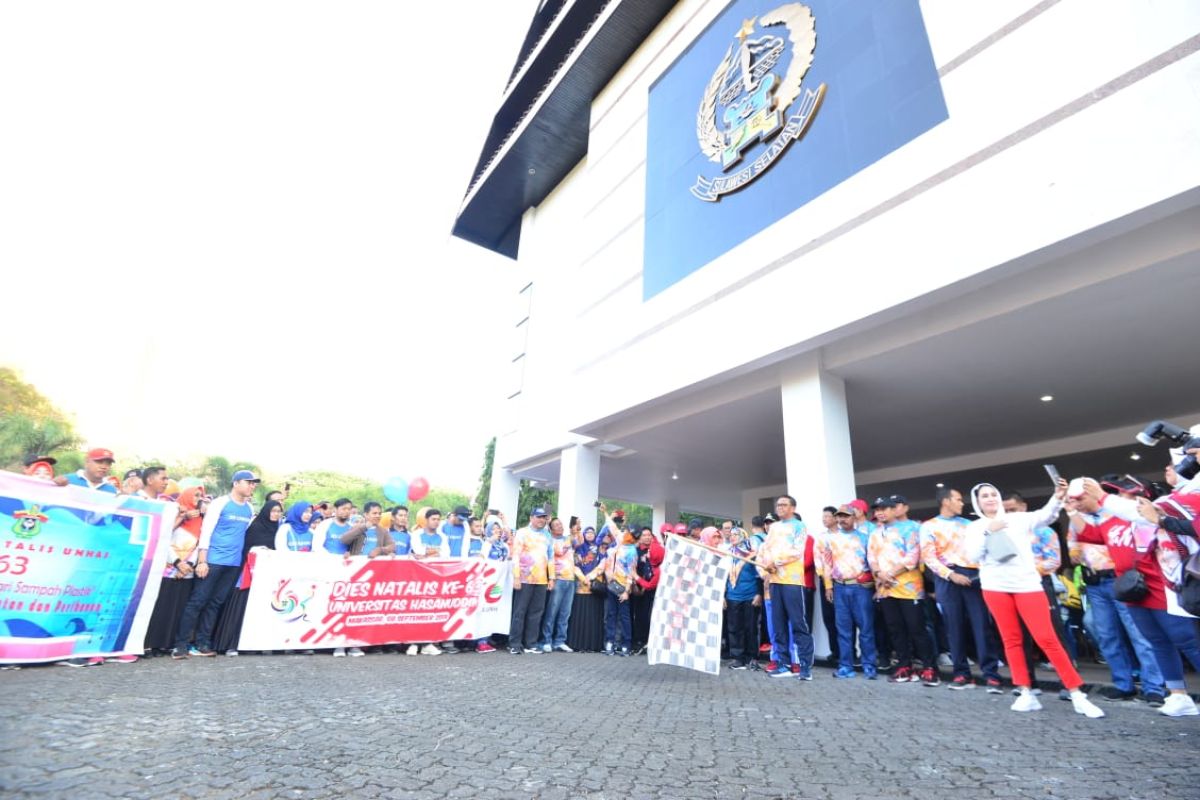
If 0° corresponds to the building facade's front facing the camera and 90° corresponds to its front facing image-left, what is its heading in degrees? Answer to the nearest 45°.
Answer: approximately 45°

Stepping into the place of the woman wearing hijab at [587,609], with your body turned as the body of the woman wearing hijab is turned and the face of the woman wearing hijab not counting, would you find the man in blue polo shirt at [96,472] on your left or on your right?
on your right

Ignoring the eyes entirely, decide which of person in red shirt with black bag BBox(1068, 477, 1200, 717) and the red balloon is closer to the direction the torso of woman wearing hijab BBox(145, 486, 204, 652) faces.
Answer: the person in red shirt with black bag

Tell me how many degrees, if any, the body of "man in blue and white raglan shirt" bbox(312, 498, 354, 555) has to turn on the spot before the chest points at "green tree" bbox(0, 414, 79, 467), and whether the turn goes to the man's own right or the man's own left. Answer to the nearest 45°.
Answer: approximately 180°

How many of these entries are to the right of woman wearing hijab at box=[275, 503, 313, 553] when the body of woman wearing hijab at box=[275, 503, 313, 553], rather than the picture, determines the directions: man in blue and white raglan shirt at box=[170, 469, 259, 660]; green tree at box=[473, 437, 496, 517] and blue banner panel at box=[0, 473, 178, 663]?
2

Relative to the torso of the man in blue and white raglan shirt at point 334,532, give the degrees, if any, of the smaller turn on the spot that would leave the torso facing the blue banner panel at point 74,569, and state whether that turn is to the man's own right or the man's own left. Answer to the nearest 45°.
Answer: approximately 90° to the man's own right

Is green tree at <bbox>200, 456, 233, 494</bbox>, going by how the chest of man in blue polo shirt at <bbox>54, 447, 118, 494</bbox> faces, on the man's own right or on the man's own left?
on the man's own left

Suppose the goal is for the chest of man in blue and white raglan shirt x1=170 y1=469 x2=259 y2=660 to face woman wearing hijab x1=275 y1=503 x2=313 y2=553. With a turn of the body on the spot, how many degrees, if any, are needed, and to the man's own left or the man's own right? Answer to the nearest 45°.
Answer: approximately 90° to the man's own left
